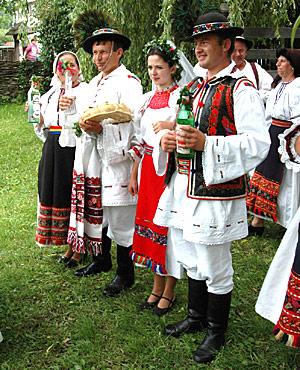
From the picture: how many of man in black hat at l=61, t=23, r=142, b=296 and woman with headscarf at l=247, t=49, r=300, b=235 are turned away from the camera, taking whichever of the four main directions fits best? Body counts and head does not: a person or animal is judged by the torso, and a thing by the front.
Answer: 0

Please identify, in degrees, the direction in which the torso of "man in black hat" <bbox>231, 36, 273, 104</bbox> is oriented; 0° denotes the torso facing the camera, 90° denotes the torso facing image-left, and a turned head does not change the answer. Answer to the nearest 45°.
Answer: approximately 45°

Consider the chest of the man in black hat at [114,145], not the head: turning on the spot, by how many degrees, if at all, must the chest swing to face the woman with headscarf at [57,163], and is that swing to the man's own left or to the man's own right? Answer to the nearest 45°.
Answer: approximately 90° to the man's own right

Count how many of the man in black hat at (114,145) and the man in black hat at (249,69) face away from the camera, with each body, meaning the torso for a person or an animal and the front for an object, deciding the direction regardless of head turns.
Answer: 0

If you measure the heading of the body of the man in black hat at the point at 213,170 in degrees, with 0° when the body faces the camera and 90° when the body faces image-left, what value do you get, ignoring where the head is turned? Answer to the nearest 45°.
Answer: approximately 45°

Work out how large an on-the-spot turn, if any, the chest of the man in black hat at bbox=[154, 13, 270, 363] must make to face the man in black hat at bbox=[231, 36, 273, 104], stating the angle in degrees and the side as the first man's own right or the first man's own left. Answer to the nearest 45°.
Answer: approximately 135° to the first man's own right

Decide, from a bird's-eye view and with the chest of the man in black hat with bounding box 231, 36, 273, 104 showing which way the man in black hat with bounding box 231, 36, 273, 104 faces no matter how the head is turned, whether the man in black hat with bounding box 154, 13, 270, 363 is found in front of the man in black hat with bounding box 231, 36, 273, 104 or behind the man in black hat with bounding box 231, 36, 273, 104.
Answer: in front
